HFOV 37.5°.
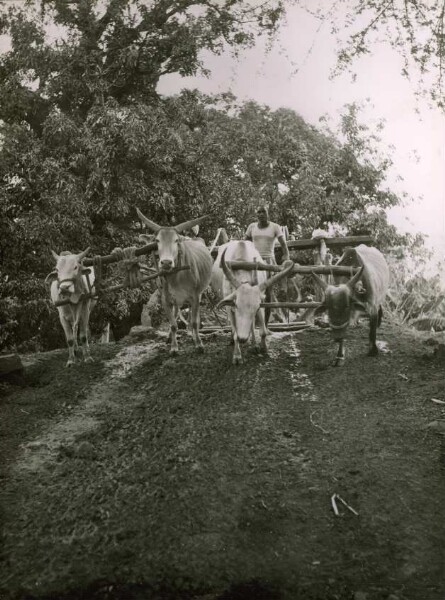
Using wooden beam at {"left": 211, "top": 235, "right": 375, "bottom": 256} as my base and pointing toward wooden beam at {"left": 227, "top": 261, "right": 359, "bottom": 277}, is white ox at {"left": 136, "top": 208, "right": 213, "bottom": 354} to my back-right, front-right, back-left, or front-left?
front-right

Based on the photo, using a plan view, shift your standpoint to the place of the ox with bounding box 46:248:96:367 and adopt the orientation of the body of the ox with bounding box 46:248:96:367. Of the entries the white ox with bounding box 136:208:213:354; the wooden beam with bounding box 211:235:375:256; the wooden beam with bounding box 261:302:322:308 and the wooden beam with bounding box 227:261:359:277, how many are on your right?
0

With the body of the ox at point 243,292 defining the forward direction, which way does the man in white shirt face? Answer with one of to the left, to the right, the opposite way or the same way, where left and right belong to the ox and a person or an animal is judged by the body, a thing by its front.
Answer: the same way

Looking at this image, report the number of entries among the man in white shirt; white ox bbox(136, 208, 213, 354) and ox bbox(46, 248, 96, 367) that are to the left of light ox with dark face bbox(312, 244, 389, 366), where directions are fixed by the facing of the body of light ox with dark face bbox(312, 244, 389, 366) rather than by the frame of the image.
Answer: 0

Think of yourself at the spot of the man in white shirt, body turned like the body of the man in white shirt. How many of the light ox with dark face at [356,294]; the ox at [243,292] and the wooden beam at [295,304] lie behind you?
0

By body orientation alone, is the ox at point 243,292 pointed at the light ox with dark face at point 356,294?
no

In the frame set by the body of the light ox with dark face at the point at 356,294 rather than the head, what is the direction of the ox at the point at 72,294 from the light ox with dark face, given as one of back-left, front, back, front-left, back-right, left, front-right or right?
front-right

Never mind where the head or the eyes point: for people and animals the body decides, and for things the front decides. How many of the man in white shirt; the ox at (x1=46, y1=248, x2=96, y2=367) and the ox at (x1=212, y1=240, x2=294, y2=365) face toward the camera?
3

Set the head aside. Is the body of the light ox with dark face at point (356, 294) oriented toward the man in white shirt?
no

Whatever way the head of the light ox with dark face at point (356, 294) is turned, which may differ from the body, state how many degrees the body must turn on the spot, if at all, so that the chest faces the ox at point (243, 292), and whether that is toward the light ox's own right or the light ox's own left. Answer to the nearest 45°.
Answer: approximately 45° to the light ox's own right

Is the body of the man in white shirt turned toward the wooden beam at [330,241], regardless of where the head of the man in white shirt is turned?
no

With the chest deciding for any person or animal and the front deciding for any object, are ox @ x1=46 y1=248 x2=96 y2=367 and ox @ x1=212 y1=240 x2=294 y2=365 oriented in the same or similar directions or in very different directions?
same or similar directions

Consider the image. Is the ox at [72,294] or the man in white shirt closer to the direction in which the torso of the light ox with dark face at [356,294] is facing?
the ox

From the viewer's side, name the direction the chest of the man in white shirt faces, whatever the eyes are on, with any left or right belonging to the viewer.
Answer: facing the viewer

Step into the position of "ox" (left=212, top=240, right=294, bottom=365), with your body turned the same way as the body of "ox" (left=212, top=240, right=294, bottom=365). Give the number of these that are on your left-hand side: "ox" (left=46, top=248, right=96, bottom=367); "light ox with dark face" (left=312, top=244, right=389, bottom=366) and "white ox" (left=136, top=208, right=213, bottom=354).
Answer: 1

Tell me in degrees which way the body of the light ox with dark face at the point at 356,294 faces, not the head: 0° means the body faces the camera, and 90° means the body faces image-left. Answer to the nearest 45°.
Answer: approximately 45°

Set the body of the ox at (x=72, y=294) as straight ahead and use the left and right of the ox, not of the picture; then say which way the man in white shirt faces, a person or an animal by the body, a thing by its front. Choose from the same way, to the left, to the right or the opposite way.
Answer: the same way

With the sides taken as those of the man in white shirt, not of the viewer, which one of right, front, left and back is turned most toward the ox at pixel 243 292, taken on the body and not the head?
front
